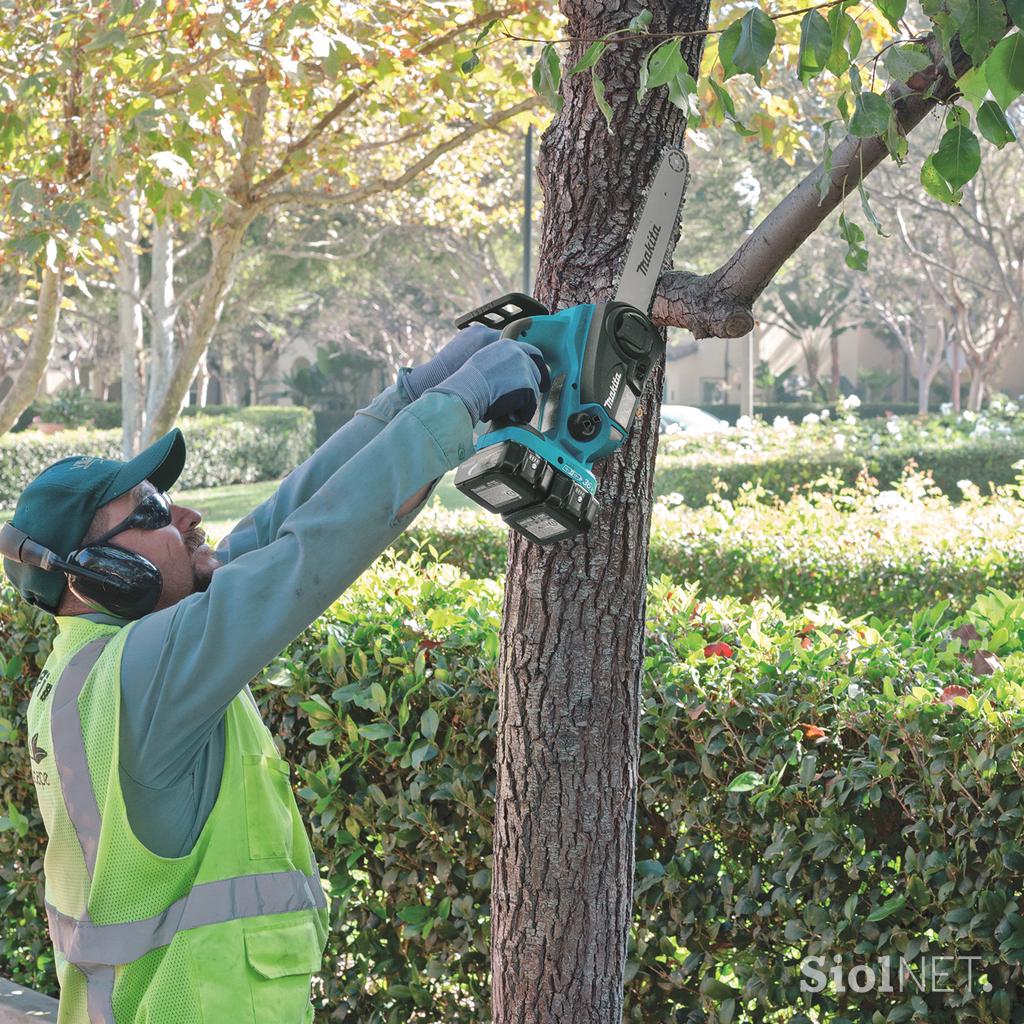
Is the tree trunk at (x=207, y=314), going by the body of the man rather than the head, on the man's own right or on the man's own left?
on the man's own left

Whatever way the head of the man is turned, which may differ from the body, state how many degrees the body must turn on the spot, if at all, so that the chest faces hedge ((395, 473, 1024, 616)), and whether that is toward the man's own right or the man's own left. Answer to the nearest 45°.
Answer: approximately 45° to the man's own left

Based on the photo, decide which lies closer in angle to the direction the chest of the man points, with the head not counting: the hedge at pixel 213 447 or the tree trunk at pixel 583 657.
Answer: the tree trunk

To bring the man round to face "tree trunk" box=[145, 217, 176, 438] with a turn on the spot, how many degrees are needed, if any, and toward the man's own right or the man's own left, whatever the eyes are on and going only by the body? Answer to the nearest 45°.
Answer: approximately 90° to the man's own left

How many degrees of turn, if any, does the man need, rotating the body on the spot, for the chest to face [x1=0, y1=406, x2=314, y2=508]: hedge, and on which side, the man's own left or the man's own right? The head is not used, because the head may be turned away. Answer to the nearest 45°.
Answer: approximately 90° to the man's own left

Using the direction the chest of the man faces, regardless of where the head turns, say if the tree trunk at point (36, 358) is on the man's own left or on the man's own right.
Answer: on the man's own left

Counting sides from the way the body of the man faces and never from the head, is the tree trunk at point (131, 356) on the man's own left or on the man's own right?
on the man's own left

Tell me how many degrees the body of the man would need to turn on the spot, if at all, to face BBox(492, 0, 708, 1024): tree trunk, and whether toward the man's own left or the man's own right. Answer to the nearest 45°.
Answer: approximately 45° to the man's own left

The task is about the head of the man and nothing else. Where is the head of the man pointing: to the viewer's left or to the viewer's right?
to the viewer's right

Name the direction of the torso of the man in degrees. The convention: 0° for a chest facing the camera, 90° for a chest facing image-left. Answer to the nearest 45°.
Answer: approximately 270°

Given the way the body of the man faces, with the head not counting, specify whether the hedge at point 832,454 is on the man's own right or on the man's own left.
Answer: on the man's own left
